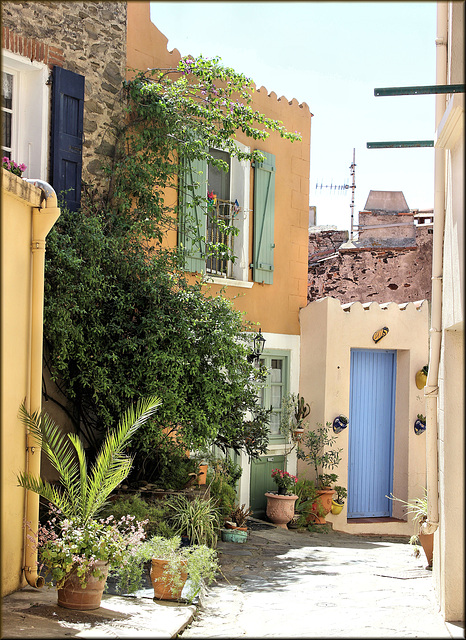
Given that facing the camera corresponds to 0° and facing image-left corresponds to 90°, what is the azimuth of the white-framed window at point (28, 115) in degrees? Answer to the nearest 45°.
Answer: approximately 315°

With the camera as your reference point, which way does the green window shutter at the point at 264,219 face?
facing the viewer and to the right of the viewer

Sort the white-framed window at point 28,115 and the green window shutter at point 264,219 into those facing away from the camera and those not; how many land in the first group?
0

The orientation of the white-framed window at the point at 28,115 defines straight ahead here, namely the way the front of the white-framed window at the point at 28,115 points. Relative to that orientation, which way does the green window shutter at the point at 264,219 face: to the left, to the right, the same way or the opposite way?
the same way

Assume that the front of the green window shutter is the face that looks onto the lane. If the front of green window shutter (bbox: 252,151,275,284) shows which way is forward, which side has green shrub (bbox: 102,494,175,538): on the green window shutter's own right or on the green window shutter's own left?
on the green window shutter's own right

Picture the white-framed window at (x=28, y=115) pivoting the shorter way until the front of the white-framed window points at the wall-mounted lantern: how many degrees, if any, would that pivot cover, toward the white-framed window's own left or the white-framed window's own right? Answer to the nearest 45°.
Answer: approximately 90° to the white-framed window's own left

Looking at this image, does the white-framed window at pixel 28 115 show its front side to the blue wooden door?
no

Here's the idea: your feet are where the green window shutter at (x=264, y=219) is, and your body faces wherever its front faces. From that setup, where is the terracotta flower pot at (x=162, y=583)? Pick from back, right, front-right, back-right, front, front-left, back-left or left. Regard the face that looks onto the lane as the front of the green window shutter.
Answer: front-right

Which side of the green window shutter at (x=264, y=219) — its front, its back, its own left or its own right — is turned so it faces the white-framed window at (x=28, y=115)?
right

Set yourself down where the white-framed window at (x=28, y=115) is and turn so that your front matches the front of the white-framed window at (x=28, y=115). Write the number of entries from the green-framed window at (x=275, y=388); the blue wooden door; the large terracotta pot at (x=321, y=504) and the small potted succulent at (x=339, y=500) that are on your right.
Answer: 0

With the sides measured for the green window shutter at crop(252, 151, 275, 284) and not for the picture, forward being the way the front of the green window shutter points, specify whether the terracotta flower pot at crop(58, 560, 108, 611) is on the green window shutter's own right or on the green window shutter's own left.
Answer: on the green window shutter's own right
